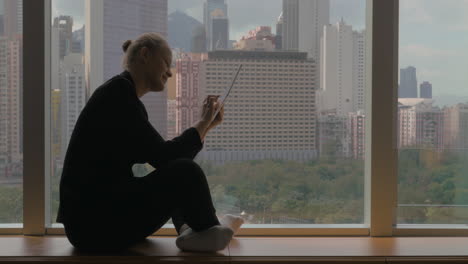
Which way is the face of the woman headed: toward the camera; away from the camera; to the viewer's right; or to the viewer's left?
to the viewer's right

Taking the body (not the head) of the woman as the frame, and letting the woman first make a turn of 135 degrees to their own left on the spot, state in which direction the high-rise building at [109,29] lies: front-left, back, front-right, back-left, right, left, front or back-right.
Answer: front-right

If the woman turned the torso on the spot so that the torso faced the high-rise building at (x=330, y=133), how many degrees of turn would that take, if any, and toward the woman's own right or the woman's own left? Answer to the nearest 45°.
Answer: approximately 45° to the woman's own left

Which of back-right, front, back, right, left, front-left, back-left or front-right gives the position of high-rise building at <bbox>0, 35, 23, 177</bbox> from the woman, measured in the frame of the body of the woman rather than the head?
back-left

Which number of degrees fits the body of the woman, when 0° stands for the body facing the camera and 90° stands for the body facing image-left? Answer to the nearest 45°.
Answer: approximately 270°

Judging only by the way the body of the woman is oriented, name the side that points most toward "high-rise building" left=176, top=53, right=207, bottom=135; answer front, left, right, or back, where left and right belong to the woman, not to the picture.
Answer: left

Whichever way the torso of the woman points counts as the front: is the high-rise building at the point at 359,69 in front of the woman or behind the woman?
in front

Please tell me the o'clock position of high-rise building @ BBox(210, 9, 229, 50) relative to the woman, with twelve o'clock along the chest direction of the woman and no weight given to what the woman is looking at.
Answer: The high-rise building is roughly at 10 o'clock from the woman.
